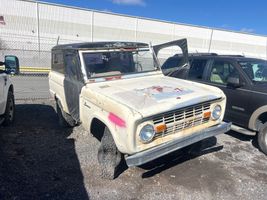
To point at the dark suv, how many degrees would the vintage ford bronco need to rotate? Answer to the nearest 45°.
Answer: approximately 90° to its left

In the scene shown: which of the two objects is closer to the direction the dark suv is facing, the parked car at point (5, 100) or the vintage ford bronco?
the vintage ford bronco

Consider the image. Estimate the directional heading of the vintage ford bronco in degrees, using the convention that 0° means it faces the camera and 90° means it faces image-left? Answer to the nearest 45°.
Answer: approximately 315°

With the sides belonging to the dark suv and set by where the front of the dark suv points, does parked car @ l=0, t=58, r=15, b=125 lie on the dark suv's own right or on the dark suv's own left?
on the dark suv's own right

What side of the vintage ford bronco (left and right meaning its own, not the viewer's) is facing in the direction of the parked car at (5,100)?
back

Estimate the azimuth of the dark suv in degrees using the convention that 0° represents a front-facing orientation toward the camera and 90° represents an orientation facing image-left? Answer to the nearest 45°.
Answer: approximately 315°

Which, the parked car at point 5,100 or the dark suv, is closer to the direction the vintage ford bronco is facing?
the dark suv

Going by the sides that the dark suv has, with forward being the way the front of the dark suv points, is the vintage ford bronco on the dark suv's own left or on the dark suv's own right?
on the dark suv's own right
